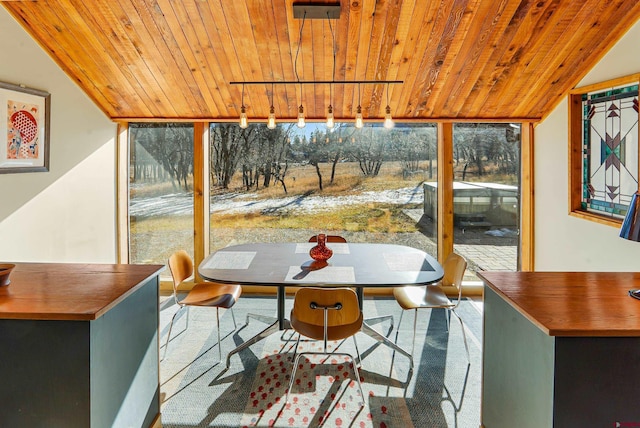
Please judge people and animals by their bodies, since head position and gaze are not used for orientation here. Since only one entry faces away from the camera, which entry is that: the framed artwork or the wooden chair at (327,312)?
the wooden chair

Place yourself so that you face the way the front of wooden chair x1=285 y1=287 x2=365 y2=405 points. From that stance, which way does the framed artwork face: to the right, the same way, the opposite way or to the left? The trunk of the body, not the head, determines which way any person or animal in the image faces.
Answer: to the right

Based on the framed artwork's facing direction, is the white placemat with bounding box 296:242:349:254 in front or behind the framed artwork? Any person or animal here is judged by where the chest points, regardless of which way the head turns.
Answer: in front

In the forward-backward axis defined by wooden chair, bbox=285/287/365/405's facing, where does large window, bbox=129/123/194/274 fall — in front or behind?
in front

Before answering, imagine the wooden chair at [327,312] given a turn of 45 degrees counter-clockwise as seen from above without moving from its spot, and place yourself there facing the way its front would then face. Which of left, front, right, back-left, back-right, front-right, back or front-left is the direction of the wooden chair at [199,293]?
front

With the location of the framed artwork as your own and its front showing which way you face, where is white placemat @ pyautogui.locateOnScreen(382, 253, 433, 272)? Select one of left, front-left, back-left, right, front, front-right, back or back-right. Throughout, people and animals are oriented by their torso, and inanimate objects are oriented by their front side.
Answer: front

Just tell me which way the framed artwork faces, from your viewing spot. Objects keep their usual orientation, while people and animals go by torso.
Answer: facing the viewer and to the right of the viewer

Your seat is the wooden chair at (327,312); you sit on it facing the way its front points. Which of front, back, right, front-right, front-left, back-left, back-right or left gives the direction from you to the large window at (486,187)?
front-right

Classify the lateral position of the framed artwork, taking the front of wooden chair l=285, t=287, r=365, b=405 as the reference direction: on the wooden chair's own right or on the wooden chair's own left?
on the wooden chair's own left

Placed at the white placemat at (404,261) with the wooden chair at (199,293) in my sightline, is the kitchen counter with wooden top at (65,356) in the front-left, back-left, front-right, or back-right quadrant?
front-left

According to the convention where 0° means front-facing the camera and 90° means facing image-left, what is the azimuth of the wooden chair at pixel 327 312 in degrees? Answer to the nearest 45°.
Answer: approximately 180°

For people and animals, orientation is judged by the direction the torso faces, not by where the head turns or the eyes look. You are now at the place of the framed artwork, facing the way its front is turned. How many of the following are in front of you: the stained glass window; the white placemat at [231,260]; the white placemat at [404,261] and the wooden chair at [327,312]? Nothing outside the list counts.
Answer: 4

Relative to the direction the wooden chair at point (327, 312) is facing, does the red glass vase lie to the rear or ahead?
ahead

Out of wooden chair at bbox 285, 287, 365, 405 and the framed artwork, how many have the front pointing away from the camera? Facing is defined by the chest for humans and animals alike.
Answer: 1

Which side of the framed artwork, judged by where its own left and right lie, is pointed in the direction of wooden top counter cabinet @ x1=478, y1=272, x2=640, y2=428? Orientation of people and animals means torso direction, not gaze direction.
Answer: front

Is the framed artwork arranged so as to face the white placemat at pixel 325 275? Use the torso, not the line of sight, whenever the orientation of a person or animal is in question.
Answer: yes

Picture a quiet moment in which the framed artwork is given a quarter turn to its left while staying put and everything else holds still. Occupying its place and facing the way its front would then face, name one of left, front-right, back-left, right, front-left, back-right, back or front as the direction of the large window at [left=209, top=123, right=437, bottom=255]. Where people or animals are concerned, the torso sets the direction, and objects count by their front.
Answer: front-right
